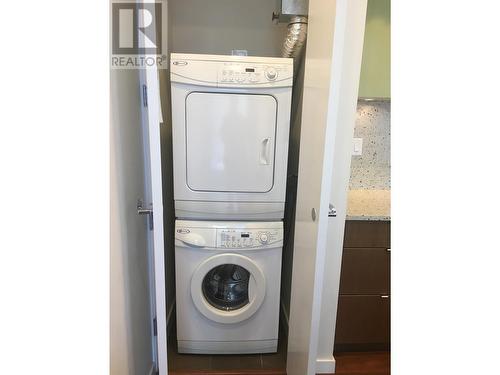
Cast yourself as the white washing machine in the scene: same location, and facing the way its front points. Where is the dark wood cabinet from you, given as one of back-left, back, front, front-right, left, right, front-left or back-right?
left

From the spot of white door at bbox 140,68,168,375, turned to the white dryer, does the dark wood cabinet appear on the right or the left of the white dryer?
right

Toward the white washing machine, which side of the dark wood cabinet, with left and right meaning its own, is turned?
right

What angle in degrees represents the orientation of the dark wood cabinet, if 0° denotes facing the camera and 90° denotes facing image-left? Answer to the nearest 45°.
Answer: approximately 0°
